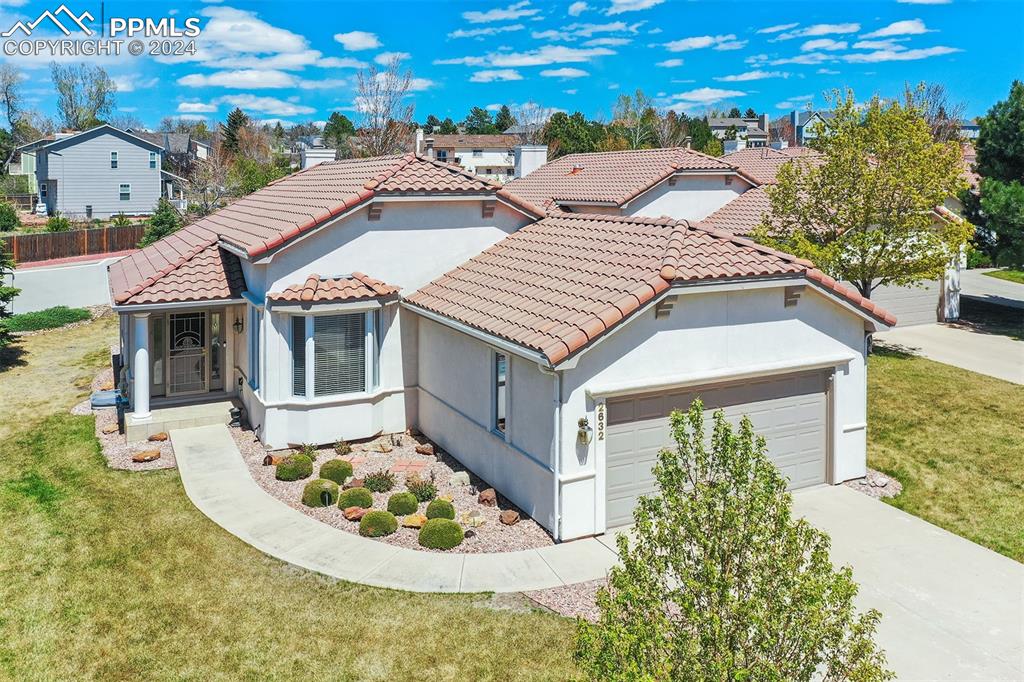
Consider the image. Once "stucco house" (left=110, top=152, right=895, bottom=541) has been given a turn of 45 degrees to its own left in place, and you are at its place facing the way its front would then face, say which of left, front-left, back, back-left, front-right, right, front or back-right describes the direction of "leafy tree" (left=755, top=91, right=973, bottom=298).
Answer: front-left

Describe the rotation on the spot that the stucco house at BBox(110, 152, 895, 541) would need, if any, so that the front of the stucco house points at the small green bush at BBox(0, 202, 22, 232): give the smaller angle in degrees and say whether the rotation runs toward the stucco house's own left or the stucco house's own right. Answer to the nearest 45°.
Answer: approximately 180°

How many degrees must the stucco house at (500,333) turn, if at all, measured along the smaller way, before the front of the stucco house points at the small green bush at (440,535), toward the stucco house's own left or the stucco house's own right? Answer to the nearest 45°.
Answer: approximately 45° to the stucco house's own right

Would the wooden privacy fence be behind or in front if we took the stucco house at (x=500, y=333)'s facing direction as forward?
behind

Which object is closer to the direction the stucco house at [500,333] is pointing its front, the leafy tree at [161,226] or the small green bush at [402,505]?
the small green bush

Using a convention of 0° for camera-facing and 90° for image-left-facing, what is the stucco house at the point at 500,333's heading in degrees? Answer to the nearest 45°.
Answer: approximately 315°
